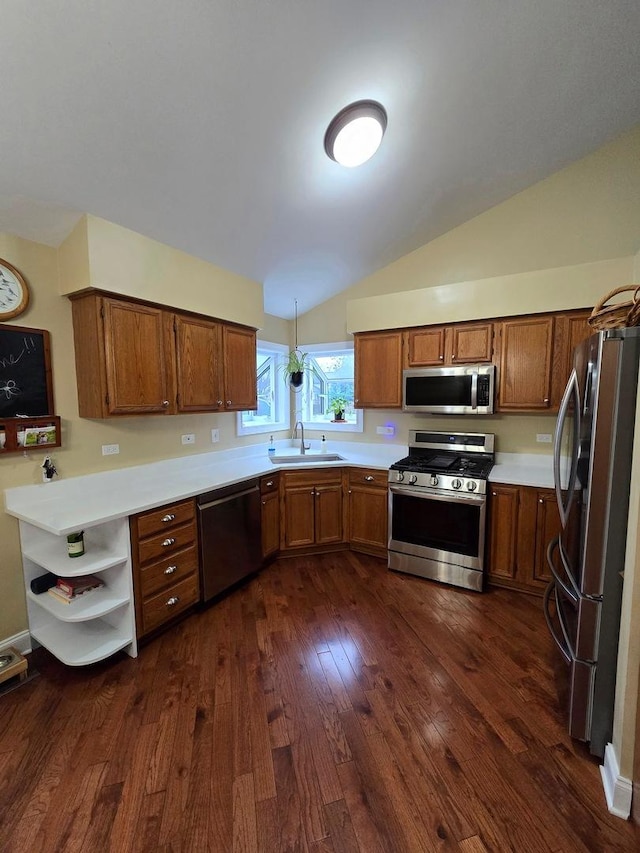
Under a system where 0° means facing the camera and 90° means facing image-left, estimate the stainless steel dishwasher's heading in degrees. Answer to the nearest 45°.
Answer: approximately 315°

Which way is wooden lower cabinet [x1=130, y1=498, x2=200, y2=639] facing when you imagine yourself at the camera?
facing the viewer and to the right of the viewer

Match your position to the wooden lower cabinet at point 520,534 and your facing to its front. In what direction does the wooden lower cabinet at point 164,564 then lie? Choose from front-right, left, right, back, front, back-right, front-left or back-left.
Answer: front

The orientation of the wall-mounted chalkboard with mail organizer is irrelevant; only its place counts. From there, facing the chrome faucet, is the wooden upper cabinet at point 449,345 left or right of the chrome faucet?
right

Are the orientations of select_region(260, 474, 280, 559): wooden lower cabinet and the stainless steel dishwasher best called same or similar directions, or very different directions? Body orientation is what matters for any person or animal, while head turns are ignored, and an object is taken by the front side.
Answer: same or similar directions

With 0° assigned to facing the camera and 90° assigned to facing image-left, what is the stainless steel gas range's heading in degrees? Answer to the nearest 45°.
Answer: approximately 45°

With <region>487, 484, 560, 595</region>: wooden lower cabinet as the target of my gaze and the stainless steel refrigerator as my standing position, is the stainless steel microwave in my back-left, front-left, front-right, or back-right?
front-left

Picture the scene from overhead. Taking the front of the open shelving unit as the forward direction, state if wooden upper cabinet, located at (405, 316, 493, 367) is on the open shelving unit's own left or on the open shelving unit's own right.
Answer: on the open shelving unit's own left

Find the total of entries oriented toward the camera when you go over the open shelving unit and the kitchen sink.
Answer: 2

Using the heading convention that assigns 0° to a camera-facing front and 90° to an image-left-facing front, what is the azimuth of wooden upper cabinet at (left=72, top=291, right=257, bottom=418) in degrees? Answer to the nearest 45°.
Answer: approximately 315°

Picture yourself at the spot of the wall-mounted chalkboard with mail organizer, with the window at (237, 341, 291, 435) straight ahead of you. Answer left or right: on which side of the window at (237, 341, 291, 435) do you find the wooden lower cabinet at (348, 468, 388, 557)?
right

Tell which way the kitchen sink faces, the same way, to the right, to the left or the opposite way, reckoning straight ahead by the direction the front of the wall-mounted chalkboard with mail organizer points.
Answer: to the right

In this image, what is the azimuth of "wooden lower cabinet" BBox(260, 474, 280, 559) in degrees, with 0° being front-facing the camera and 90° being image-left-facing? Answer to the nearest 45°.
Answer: approximately 315°
